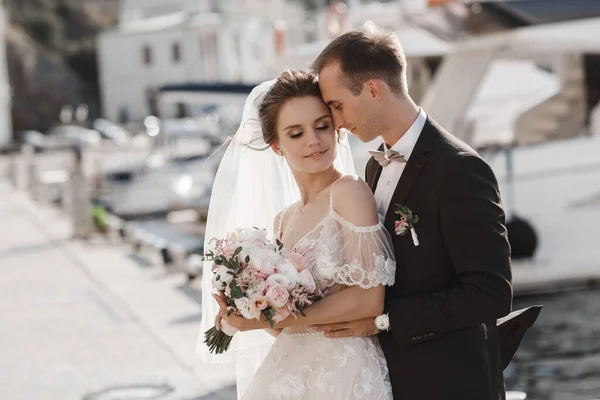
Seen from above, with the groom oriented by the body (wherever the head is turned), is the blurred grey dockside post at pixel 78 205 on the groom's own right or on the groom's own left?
on the groom's own right

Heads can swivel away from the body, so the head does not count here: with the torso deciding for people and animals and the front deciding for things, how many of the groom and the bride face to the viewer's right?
0

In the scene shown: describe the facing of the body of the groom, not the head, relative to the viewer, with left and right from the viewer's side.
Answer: facing the viewer and to the left of the viewer

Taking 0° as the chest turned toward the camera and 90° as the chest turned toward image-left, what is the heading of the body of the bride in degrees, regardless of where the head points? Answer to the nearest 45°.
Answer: approximately 45°

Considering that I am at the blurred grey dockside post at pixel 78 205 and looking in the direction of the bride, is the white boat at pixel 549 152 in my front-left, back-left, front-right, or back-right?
front-left

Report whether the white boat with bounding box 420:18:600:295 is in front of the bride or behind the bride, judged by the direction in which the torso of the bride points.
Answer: behind

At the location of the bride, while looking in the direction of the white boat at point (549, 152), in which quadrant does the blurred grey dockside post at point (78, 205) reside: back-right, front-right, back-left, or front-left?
front-left

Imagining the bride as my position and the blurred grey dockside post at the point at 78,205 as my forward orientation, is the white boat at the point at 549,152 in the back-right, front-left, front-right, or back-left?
front-right

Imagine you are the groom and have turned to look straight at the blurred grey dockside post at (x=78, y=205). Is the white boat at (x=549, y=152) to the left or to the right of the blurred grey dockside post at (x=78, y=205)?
right

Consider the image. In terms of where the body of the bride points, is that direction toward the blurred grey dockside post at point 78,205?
no

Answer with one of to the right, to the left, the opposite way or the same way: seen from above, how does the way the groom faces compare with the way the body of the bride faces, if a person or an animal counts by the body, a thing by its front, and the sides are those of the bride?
the same way

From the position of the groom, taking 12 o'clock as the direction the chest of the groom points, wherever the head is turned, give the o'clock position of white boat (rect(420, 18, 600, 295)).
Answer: The white boat is roughly at 5 o'clock from the groom.
